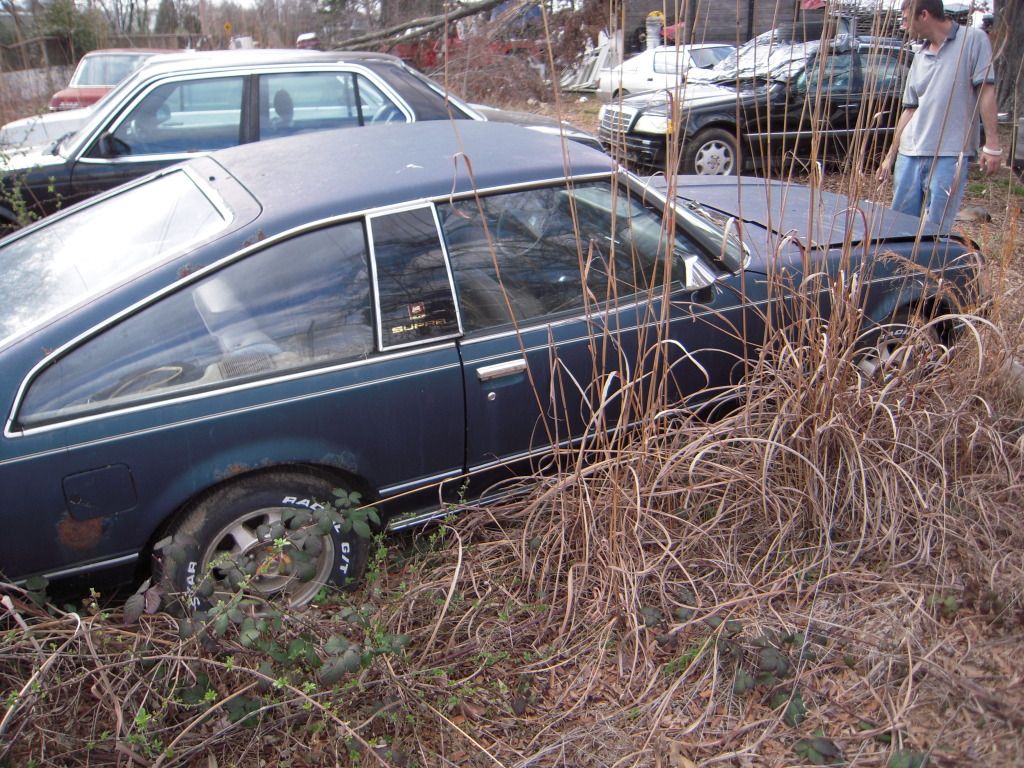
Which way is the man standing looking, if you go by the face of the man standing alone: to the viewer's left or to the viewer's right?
to the viewer's left

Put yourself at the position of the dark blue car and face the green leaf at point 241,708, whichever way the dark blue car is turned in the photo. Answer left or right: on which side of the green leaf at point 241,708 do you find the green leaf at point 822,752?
left

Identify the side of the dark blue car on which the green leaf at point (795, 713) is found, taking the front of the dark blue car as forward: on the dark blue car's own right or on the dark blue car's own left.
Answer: on the dark blue car's own right

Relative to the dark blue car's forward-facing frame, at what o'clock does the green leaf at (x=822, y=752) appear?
The green leaf is roughly at 3 o'clock from the dark blue car.

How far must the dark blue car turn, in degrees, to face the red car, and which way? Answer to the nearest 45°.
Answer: approximately 90° to its left

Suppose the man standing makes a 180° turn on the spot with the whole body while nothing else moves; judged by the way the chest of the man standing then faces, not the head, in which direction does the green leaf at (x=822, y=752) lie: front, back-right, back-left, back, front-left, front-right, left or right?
back-right

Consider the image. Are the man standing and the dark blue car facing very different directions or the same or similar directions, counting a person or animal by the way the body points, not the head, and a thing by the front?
very different directions

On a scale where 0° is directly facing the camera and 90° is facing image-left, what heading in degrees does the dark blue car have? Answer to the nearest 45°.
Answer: approximately 225°

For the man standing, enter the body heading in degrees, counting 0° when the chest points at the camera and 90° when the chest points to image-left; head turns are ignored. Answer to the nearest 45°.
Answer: approximately 45°

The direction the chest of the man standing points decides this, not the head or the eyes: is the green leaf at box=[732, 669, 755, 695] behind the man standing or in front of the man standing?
in front

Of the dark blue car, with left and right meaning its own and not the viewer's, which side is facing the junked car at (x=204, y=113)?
left

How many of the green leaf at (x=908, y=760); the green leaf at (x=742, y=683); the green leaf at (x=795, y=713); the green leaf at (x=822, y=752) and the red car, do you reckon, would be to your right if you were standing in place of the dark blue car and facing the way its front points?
4
